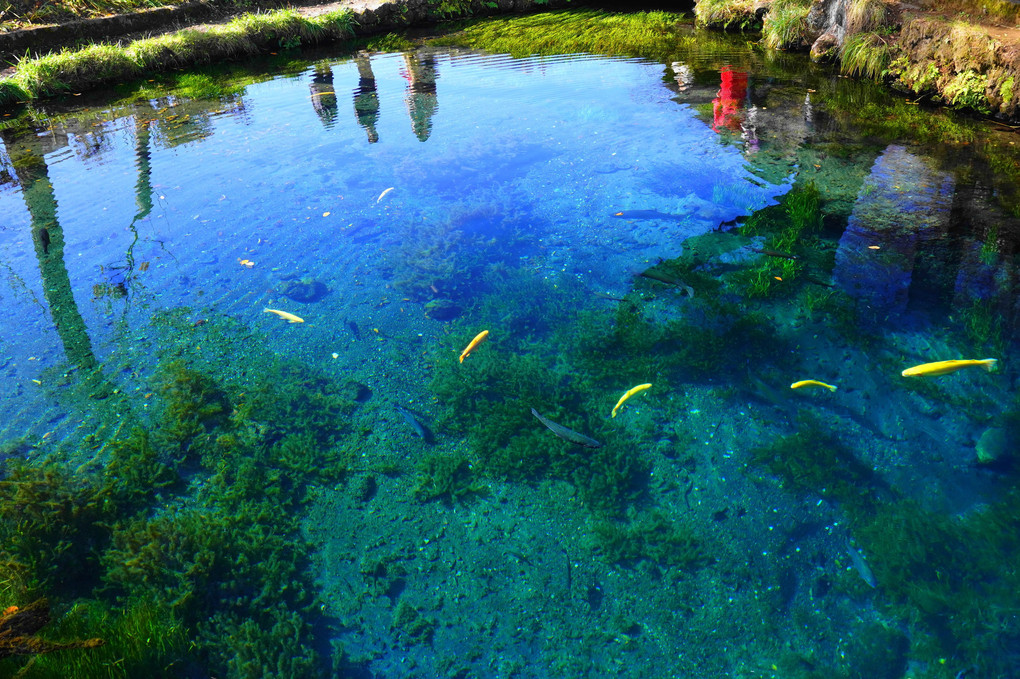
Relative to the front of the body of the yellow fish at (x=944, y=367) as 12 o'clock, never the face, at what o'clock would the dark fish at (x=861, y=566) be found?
The dark fish is roughly at 9 o'clock from the yellow fish.

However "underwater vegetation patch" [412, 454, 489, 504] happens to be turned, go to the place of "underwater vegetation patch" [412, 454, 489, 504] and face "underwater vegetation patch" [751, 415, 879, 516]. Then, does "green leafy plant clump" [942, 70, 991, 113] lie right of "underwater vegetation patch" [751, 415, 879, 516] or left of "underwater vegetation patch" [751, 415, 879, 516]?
left

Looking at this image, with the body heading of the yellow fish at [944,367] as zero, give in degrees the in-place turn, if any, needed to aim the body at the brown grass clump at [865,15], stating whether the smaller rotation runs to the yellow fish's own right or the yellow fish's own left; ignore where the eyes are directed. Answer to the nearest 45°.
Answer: approximately 90° to the yellow fish's own right

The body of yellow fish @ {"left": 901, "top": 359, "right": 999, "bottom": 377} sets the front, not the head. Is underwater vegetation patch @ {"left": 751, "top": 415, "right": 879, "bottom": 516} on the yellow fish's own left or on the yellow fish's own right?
on the yellow fish's own left

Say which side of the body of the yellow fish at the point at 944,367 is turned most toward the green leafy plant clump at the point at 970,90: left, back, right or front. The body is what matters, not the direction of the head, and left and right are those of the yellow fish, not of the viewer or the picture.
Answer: right

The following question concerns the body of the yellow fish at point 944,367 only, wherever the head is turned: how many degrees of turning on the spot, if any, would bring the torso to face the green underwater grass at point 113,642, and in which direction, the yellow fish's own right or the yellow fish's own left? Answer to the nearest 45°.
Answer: approximately 45° to the yellow fish's own left

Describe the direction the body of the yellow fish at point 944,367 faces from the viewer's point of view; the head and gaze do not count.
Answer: to the viewer's left

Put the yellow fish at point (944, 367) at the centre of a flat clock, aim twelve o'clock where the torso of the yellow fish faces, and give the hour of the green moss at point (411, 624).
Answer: The green moss is roughly at 10 o'clock from the yellow fish.
